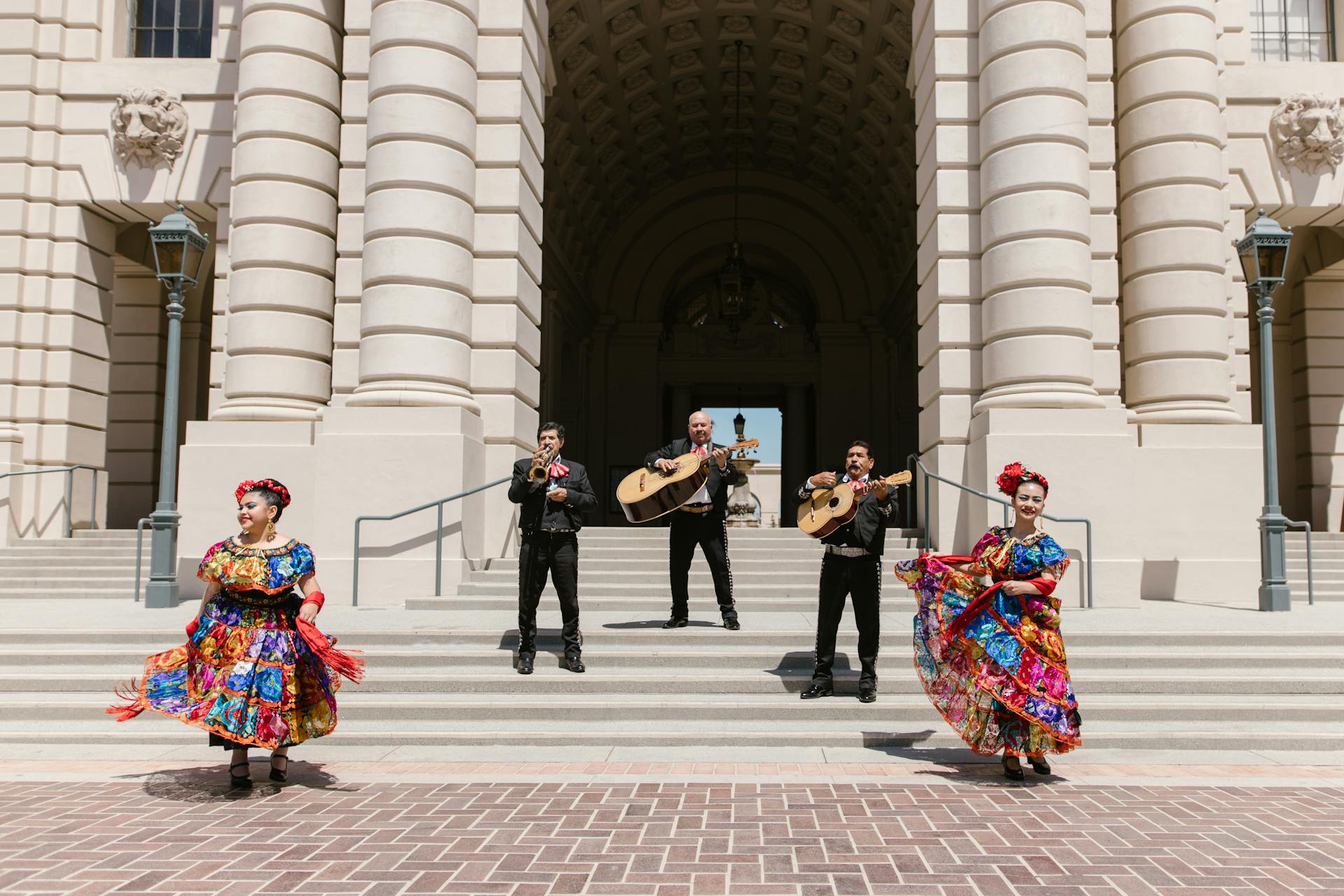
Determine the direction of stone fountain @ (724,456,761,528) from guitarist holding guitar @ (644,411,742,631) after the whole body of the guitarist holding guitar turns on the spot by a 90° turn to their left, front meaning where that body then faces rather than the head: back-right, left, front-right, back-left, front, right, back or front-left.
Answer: left

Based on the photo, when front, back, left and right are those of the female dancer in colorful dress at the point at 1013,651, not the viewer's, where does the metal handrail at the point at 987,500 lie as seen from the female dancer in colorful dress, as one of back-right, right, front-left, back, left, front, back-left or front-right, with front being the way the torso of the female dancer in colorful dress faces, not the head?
back

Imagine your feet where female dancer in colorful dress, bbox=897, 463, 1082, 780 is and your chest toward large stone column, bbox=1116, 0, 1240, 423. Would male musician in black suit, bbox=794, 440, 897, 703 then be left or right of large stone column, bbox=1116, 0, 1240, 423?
left

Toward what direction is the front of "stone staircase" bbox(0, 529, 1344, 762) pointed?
toward the camera

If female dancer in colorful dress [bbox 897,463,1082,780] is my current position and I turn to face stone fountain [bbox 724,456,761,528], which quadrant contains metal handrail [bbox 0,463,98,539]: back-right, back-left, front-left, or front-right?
front-left

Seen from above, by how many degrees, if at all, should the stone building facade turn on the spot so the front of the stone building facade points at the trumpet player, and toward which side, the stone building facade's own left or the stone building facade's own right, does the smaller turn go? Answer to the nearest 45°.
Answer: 0° — it already faces them

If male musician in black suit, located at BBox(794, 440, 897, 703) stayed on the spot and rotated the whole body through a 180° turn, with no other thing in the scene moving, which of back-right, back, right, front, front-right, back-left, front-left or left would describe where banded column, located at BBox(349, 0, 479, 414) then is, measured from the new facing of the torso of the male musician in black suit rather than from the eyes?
front-left

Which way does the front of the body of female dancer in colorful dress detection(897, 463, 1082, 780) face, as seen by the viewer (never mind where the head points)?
toward the camera

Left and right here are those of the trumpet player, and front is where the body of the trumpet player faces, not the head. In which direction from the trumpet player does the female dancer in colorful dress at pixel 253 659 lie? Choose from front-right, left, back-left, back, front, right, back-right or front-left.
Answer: front-right

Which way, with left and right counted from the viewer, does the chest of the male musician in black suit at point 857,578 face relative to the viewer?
facing the viewer
